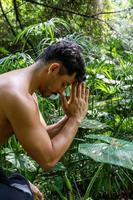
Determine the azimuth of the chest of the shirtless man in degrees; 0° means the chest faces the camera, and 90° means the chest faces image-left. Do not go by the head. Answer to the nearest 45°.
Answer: approximately 270°
